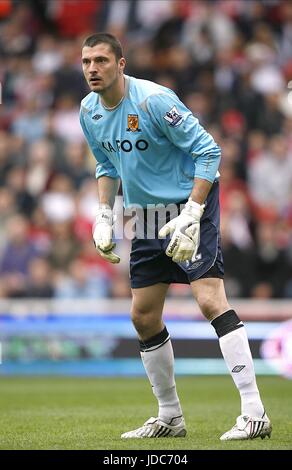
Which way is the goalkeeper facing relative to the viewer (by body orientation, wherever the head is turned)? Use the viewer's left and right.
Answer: facing the viewer and to the left of the viewer

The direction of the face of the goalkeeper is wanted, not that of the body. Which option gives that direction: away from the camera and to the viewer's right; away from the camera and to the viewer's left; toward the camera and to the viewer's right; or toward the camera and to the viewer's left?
toward the camera and to the viewer's left
